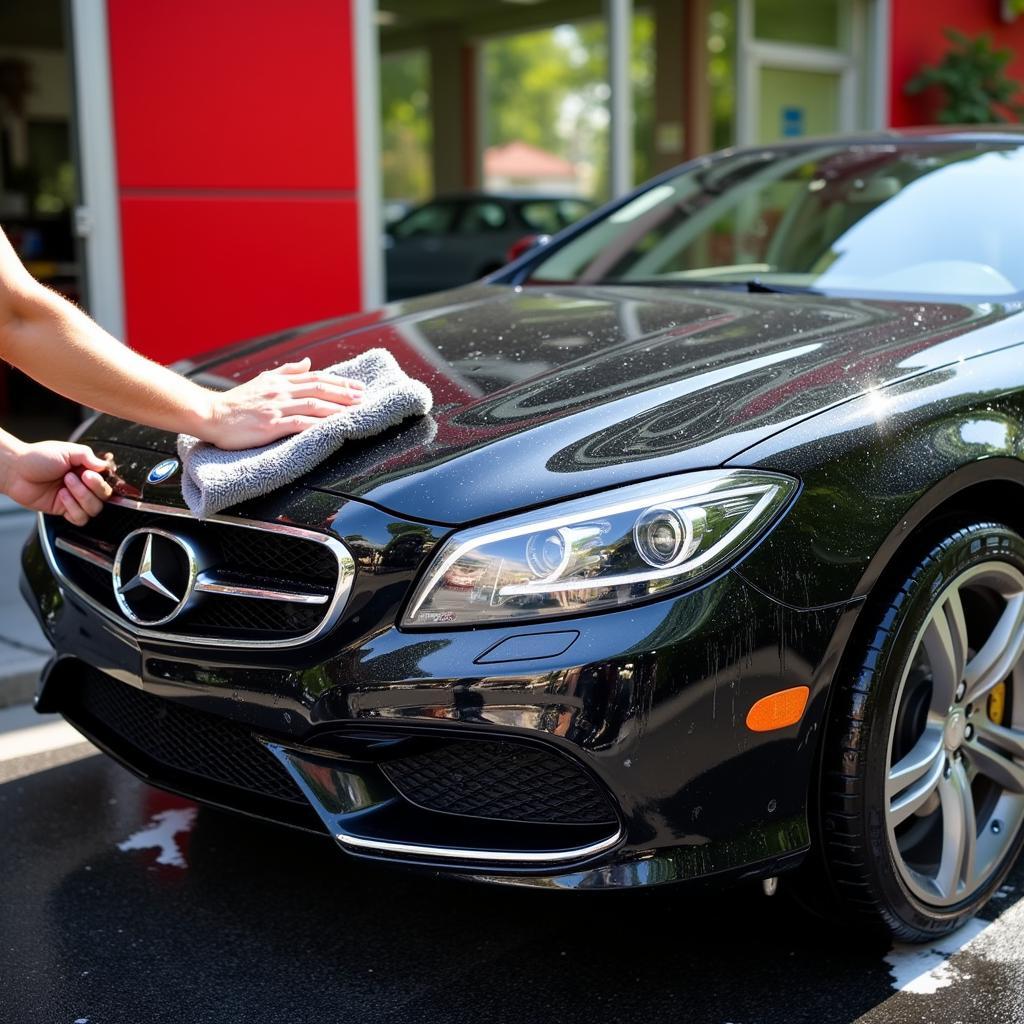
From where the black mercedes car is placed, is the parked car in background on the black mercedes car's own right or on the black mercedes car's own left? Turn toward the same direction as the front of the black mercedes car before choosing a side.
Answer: on the black mercedes car's own right

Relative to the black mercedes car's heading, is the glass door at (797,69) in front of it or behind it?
behind

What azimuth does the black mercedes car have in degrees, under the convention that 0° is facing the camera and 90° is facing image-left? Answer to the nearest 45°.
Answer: approximately 45°
